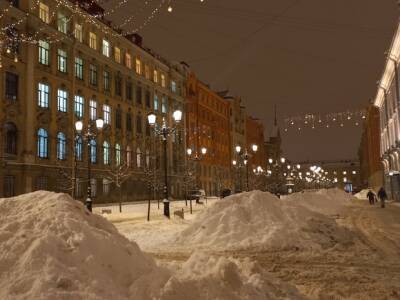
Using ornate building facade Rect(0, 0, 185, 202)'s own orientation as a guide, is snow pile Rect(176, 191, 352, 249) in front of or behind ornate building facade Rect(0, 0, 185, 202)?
in front

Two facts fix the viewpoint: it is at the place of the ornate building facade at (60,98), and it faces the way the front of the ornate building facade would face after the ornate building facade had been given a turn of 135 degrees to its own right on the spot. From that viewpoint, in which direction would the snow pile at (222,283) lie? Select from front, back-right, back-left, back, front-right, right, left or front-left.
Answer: left

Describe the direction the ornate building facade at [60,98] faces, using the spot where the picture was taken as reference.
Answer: facing the viewer and to the right of the viewer

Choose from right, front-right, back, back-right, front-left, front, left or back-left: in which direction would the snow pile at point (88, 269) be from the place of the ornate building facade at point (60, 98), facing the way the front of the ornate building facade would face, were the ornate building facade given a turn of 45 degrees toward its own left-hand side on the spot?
right
